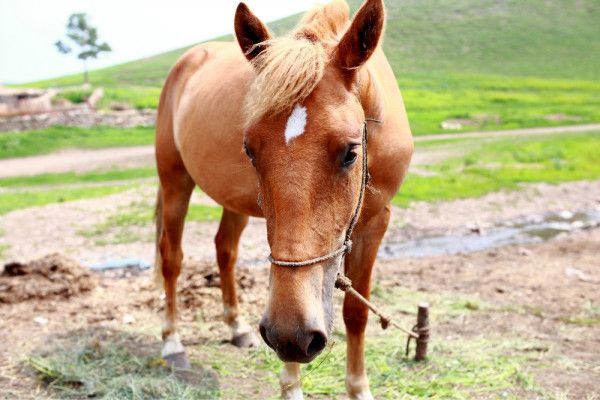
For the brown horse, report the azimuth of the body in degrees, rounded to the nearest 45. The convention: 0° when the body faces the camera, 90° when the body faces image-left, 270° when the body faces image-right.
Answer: approximately 315°

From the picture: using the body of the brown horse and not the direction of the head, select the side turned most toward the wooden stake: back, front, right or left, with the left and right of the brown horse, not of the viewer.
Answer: left

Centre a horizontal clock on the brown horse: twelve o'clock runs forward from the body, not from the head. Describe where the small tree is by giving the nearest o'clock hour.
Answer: The small tree is roughly at 7 o'clock from the brown horse.
